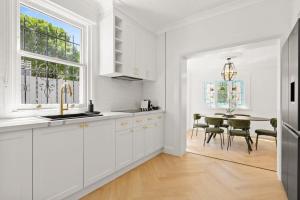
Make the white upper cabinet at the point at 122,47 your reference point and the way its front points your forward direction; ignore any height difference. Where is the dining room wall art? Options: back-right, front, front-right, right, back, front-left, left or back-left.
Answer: left

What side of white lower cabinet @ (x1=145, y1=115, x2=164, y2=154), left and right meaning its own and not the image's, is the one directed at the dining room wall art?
left

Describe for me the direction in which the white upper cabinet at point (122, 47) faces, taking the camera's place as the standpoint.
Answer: facing the viewer and to the right of the viewer

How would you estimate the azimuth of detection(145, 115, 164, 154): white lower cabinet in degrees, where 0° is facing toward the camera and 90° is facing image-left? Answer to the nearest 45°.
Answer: approximately 315°

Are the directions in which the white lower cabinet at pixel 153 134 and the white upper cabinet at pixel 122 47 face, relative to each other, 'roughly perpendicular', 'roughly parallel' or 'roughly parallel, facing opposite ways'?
roughly parallel

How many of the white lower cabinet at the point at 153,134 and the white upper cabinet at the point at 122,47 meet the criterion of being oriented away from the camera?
0
